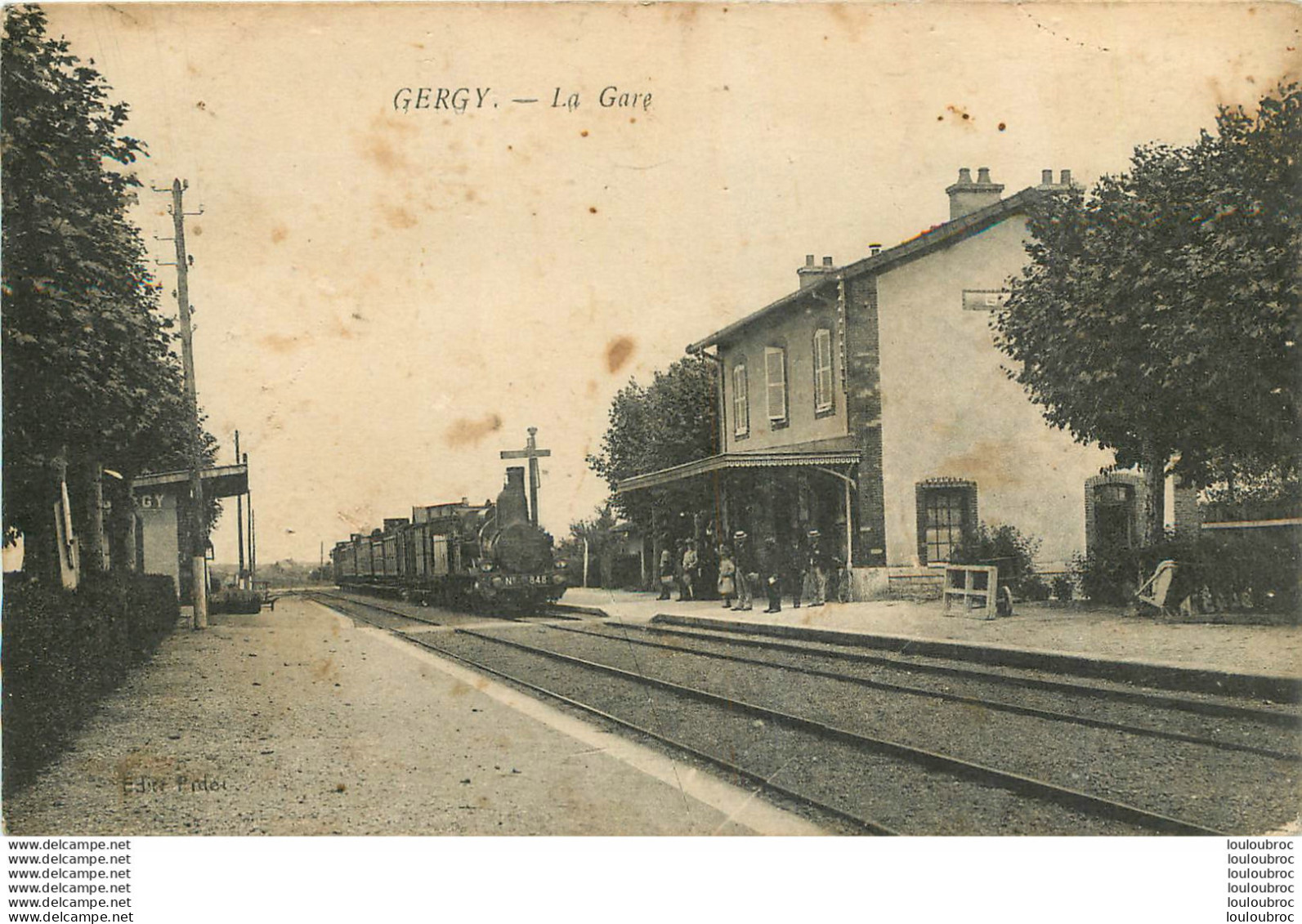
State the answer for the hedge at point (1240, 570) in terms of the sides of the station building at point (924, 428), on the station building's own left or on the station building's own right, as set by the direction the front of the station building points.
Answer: on the station building's own left

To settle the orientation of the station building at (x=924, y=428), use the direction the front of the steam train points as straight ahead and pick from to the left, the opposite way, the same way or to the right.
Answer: to the right

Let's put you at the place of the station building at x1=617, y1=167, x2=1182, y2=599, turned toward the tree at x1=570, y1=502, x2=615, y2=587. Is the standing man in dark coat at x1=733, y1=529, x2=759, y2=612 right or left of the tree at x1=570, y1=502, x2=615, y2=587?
left

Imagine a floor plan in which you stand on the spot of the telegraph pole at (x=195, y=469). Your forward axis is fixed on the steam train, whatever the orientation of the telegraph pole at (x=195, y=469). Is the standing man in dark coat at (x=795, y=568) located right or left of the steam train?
right

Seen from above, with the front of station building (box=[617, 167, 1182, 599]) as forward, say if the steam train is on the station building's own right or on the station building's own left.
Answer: on the station building's own right
